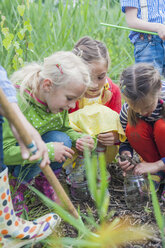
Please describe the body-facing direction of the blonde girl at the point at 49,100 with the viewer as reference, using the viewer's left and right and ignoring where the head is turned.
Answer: facing the viewer and to the right of the viewer
